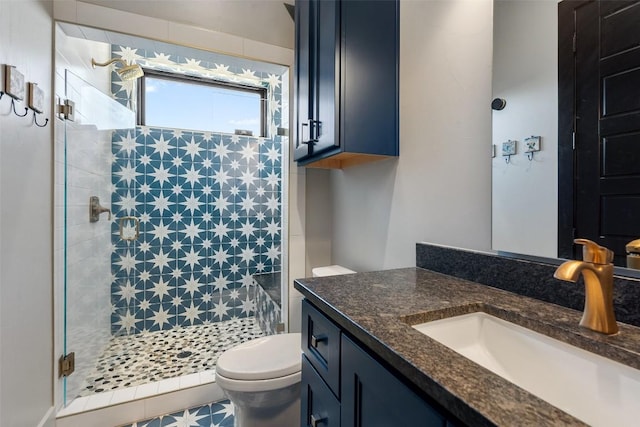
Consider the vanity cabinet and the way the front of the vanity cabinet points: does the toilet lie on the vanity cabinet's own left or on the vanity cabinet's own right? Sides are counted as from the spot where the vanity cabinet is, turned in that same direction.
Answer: on the vanity cabinet's own right

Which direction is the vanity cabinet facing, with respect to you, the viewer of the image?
facing the viewer and to the left of the viewer

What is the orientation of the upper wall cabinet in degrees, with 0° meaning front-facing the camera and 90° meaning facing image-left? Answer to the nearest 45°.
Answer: approximately 45°

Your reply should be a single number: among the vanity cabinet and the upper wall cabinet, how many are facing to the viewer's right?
0

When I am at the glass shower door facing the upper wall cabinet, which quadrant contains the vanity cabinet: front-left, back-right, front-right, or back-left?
front-right

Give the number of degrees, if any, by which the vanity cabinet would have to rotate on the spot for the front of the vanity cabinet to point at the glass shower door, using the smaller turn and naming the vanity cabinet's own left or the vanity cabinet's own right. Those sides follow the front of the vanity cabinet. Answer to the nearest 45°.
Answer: approximately 90° to the vanity cabinet's own right

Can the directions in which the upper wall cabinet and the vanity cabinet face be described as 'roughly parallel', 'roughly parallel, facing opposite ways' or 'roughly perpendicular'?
roughly parallel
